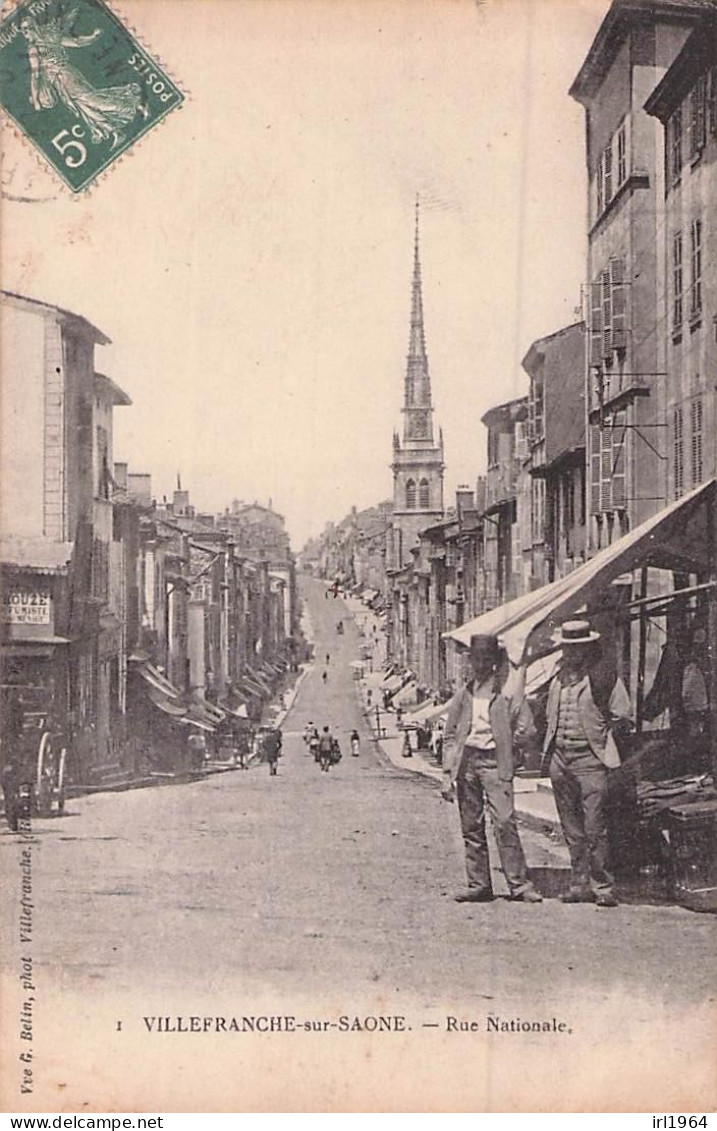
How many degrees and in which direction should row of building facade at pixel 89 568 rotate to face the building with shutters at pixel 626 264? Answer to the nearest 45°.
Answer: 0° — it already faces it

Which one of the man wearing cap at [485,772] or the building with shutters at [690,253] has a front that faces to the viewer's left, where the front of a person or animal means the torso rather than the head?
the building with shutters

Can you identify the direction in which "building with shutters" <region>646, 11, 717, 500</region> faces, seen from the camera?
facing to the left of the viewer

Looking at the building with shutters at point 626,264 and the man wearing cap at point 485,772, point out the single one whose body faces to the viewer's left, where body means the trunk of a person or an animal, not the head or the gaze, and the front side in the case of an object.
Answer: the building with shutters

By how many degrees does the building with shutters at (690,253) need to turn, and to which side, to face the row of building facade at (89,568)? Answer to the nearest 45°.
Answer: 0° — it already faces it

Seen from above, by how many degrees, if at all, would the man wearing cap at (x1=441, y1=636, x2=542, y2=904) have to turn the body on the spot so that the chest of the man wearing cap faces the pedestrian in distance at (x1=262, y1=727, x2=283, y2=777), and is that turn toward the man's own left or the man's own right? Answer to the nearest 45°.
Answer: approximately 135° to the man's own right
